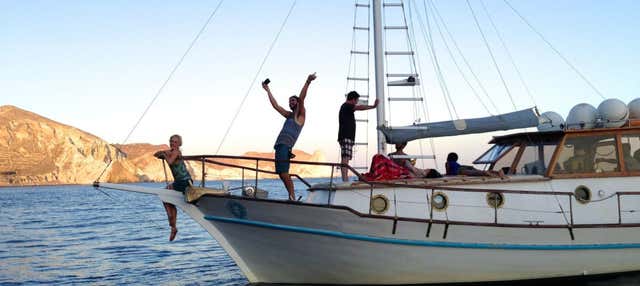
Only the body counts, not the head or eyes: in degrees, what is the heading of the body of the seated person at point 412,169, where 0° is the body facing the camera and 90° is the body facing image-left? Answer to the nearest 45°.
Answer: approximately 270°

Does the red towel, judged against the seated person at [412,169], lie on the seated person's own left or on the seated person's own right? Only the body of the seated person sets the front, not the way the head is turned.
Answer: on the seated person's own right

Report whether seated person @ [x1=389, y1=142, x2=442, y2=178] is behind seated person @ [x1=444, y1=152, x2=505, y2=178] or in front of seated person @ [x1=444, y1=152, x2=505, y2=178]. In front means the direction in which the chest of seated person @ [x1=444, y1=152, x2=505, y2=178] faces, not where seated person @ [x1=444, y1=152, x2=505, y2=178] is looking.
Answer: behind

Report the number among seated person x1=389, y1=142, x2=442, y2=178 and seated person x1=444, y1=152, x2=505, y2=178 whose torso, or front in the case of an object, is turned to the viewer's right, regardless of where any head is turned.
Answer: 2

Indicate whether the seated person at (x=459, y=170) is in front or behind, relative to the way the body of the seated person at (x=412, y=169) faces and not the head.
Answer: in front

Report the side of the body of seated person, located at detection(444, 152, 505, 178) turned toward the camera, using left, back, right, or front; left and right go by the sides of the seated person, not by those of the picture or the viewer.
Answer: right

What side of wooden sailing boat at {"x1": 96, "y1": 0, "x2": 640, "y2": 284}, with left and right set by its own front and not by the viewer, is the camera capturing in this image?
left

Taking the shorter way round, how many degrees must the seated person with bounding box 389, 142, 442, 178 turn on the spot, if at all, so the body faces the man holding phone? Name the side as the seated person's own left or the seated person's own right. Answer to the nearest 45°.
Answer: approximately 135° to the seated person's own right

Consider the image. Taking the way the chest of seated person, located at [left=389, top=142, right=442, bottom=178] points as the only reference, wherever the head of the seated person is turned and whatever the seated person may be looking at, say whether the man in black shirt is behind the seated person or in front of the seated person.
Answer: behind

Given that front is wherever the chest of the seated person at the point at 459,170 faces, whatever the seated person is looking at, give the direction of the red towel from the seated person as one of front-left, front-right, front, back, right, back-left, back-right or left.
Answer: back-right

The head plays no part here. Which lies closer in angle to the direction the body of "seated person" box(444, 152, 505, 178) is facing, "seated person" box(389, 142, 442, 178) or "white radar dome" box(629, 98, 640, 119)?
the white radar dome
